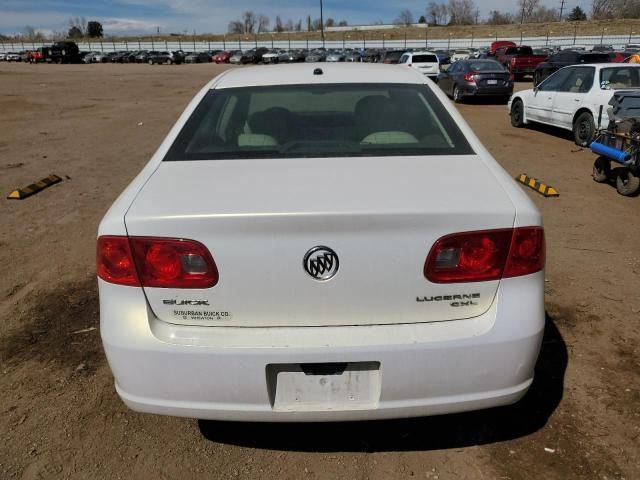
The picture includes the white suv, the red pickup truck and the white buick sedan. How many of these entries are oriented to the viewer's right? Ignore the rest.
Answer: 0

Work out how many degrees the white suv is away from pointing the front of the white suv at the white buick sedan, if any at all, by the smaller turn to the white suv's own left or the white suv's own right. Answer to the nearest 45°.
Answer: approximately 135° to the white suv's own left

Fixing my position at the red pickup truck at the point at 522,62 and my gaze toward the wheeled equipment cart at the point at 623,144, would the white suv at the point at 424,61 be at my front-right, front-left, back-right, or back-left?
front-right

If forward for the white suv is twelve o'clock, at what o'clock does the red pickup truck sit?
The red pickup truck is roughly at 3 o'clock from the white suv.

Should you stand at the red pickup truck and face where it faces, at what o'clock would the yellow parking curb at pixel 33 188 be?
The yellow parking curb is roughly at 8 o'clock from the red pickup truck.

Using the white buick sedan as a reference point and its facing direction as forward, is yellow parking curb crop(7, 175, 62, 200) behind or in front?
in front

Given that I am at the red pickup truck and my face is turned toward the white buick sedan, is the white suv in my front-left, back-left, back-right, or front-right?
front-right

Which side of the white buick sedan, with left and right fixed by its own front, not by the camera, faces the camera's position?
back

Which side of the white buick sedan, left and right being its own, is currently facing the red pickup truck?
front

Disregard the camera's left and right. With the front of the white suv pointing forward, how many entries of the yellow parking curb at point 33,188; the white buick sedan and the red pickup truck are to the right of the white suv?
1

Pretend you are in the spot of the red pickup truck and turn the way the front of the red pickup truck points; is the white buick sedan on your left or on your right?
on your left

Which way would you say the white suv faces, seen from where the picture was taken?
facing away from the viewer and to the left of the viewer

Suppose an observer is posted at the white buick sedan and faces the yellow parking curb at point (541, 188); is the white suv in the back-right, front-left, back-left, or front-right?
front-left

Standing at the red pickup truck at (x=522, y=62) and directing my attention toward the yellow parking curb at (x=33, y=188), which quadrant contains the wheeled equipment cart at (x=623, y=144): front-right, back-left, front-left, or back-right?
front-left

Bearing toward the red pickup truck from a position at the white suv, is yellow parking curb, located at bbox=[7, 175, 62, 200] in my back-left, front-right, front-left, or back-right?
back-right

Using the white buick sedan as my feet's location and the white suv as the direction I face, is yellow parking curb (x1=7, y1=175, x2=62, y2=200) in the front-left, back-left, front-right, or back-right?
front-left

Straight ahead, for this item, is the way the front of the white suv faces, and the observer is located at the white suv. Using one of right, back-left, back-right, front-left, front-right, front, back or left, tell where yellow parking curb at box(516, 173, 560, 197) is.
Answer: back-left
